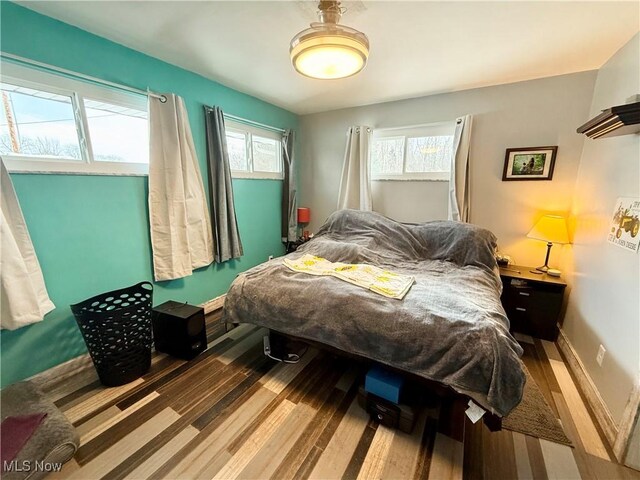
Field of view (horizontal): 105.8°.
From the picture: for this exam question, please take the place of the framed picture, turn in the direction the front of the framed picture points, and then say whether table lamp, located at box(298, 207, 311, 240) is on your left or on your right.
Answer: on your right

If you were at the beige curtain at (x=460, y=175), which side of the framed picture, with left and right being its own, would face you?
right

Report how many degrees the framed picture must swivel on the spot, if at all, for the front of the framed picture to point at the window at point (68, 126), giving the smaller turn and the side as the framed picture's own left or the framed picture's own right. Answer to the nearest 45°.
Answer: approximately 45° to the framed picture's own right

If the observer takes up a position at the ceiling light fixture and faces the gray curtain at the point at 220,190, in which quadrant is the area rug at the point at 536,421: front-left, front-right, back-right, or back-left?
back-right

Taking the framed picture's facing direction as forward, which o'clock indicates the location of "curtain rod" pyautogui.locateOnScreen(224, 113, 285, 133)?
The curtain rod is roughly at 2 o'clock from the framed picture.

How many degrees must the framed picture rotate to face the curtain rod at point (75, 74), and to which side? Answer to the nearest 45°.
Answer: approximately 45° to its right

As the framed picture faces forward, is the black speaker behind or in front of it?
in front

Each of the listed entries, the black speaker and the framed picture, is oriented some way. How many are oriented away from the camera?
0

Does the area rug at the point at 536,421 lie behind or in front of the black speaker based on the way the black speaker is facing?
in front

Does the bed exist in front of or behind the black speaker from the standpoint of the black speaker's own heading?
in front

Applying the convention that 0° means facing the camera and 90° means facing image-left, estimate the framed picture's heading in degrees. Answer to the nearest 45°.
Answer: approximately 0°

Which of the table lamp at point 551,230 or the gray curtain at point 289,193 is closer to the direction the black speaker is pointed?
the table lamp
